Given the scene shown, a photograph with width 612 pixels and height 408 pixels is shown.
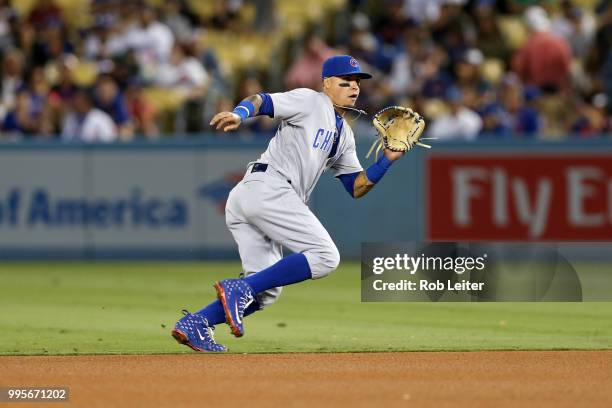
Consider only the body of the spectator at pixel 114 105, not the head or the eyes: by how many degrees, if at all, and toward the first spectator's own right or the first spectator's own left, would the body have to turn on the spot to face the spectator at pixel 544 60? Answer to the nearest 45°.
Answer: approximately 90° to the first spectator's own left

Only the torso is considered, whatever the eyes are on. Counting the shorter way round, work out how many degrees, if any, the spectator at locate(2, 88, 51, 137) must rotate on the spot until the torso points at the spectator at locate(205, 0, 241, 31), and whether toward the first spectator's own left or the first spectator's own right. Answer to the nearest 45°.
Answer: approximately 135° to the first spectator's own left

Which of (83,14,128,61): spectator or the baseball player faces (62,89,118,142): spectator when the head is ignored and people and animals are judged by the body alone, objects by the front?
(83,14,128,61): spectator

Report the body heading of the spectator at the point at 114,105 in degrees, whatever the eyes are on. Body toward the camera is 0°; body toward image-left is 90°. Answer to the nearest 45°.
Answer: approximately 0°

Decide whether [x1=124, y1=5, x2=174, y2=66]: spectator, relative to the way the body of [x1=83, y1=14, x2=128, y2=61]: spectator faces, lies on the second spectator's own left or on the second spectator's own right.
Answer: on the second spectator's own left

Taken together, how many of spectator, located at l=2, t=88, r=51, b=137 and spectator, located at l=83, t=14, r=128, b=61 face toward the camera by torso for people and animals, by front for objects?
2

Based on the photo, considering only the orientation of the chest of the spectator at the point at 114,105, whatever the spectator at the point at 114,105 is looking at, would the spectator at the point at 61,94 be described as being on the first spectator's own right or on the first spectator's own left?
on the first spectator's own right

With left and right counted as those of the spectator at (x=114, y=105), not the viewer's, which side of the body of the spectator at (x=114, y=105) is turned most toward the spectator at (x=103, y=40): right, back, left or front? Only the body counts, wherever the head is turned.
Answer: back

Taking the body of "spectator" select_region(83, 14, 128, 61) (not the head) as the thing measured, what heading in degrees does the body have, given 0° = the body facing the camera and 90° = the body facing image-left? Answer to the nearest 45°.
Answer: approximately 0°
